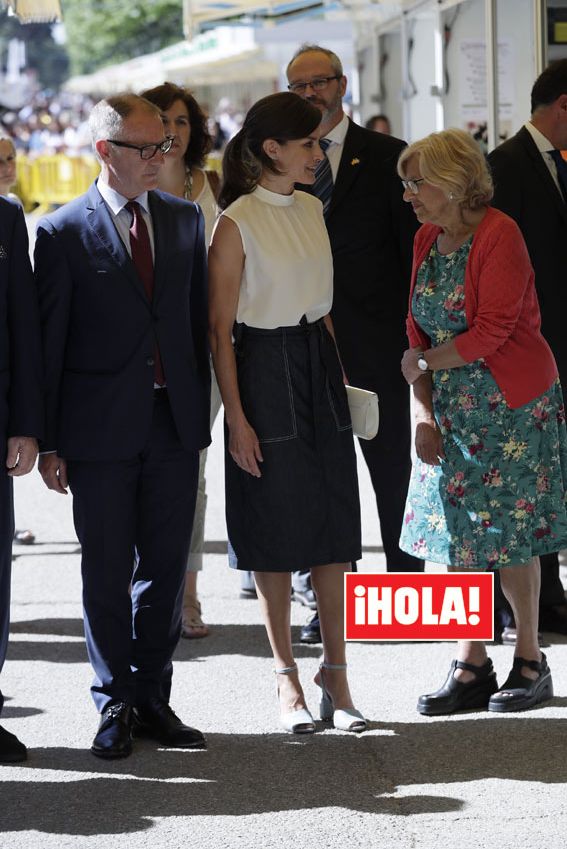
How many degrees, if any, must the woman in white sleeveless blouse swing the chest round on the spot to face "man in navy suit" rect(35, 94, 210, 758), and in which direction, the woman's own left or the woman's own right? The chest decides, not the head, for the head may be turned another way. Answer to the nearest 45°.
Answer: approximately 90° to the woman's own right

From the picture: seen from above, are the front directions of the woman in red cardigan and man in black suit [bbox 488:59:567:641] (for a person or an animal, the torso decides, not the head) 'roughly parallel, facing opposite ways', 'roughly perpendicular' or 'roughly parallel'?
roughly perpendicular

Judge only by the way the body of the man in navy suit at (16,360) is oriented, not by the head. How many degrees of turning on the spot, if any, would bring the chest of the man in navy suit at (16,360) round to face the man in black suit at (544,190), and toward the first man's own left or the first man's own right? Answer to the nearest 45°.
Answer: approximately 135° to the first man's own left

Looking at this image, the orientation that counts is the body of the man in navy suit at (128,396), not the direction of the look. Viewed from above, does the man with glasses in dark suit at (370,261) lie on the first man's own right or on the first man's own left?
on the first man's own left

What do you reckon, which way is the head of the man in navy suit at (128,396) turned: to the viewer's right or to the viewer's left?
to the viewer's right

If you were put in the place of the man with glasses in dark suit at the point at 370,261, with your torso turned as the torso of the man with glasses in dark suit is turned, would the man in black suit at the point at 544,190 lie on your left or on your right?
on your left

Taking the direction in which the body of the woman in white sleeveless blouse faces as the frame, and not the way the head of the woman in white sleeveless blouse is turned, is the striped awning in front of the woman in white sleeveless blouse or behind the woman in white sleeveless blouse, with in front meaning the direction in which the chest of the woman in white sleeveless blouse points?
behind

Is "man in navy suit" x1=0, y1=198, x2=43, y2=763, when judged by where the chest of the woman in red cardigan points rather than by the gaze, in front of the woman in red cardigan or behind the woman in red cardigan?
in front

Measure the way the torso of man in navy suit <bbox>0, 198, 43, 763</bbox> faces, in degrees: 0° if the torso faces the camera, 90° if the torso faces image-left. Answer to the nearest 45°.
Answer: approximately 0°

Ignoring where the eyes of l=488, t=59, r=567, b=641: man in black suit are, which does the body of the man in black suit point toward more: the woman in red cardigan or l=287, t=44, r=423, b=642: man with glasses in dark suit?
the woman in red cardigan

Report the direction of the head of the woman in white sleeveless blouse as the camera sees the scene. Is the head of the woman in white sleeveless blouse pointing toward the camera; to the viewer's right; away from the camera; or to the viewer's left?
to the viewer's right

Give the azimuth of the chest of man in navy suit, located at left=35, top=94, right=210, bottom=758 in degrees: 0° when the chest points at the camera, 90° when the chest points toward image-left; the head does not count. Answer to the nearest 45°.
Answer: approximately 315°
